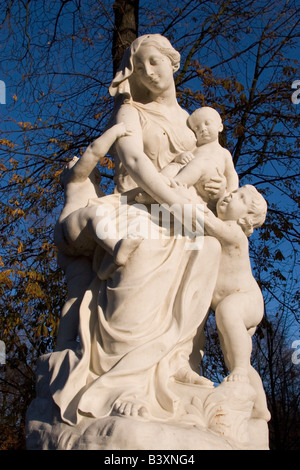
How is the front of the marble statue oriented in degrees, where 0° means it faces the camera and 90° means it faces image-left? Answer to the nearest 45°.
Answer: approximately 0°

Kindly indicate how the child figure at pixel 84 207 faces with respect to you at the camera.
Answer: facing to the right of the viewer

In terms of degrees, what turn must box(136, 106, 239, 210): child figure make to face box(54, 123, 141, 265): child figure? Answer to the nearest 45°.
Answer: approximately 45° to its right

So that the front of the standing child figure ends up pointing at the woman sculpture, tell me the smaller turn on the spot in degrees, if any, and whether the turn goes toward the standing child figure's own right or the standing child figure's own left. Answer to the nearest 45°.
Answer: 0° — it already faces it
